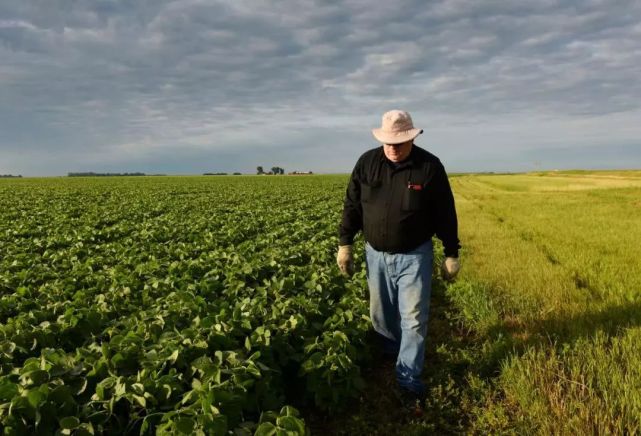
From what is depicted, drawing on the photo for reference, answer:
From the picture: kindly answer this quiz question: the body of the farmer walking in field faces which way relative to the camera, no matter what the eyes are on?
toward the camera
